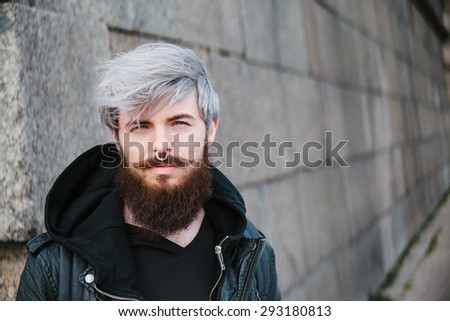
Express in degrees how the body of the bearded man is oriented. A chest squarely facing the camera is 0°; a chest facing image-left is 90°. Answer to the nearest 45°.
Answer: approximately 0°
